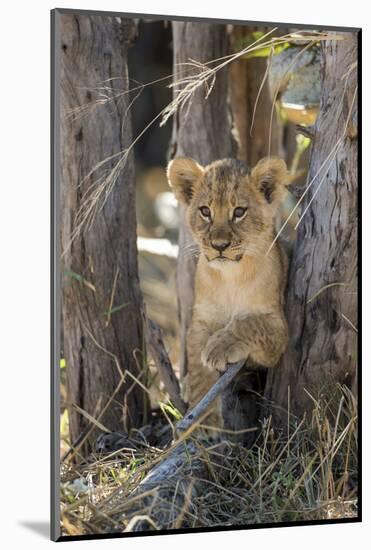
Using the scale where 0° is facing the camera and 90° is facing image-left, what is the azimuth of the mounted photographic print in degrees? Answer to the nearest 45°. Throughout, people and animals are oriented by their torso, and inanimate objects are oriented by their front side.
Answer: approximately 315°
